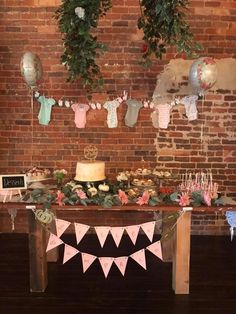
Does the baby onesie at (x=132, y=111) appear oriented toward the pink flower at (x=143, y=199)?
yes

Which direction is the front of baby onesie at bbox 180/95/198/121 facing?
toward the camera

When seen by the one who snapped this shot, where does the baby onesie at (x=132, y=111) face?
facing the viewer

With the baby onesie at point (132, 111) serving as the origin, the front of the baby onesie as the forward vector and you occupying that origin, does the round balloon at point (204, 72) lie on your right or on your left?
on your left

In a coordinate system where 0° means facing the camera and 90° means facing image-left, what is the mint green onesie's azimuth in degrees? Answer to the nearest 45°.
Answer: approximately 0°

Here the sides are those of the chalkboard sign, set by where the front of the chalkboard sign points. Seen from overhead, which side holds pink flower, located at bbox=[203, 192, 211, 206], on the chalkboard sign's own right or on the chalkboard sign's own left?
on the chalkboard sign's own left

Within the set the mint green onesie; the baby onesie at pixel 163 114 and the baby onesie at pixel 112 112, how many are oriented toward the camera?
3

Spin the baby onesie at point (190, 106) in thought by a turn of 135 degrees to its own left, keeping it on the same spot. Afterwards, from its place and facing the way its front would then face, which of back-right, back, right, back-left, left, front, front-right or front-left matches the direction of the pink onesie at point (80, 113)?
back-left

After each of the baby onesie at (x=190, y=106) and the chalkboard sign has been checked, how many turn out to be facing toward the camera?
2

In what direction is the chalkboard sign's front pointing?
toward the camera

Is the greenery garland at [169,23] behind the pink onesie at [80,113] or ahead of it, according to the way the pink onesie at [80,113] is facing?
ahead
